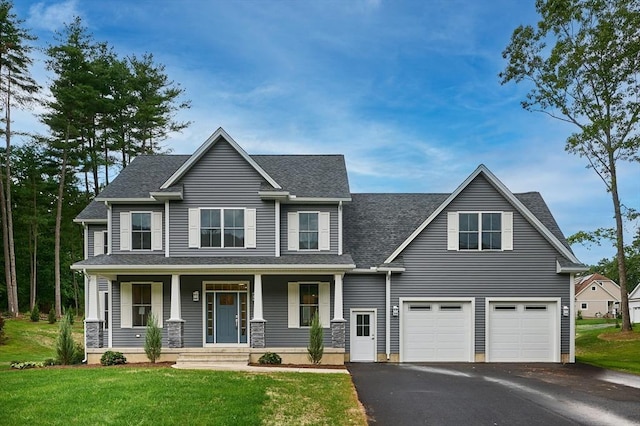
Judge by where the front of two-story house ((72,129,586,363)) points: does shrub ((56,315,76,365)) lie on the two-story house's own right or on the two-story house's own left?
on the two-story house's own right

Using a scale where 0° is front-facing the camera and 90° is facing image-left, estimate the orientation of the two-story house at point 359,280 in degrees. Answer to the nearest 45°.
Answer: approximately 0°
